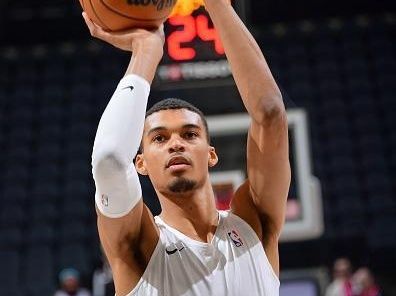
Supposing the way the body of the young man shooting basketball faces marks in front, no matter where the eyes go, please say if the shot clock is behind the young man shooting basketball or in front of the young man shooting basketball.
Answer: behind

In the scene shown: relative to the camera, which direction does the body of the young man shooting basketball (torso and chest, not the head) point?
toward the camera

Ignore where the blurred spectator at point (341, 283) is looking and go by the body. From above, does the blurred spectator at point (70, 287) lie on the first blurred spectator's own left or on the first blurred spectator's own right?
on the first blurred spectator's own right

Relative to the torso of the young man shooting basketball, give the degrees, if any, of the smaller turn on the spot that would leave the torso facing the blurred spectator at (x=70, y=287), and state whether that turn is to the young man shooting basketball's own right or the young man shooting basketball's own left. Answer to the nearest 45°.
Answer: approximately 180°

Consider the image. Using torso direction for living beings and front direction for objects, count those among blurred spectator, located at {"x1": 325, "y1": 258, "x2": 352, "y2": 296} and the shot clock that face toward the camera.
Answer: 2

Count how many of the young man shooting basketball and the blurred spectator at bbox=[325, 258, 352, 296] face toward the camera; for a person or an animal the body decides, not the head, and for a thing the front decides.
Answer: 2

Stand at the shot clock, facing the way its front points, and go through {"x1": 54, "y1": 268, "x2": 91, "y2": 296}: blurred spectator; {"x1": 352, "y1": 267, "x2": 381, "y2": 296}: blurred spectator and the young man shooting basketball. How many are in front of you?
1

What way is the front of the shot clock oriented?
toward the camera
